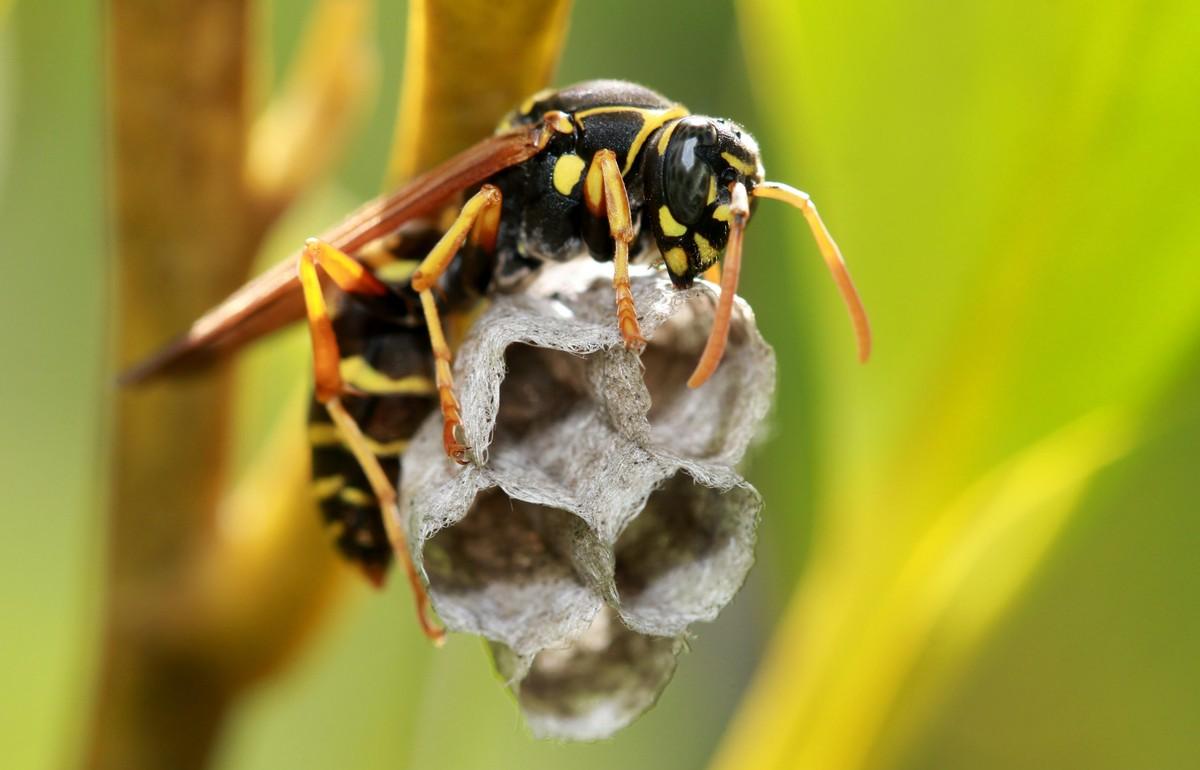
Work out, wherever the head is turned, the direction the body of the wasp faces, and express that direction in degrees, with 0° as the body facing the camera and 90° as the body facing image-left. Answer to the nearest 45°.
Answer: approximately 270°
